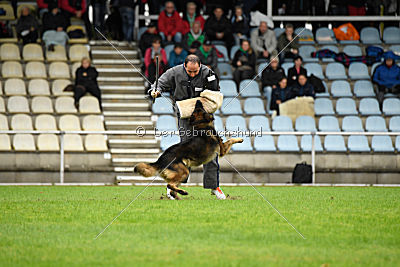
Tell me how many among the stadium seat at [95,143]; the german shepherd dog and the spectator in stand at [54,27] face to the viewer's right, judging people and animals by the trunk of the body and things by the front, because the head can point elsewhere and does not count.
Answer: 1

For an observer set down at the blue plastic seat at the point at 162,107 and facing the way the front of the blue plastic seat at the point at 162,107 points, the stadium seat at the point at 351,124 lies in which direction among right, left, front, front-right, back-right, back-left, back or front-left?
left

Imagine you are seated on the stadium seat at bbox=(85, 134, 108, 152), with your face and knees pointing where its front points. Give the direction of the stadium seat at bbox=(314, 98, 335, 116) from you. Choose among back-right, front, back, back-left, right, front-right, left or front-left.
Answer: left

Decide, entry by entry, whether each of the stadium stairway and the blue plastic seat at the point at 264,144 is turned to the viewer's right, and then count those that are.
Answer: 0

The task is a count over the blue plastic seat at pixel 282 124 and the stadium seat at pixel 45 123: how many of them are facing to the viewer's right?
0

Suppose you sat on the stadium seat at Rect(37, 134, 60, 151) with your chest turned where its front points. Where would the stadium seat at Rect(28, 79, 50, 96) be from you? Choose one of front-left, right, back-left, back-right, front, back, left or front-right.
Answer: back

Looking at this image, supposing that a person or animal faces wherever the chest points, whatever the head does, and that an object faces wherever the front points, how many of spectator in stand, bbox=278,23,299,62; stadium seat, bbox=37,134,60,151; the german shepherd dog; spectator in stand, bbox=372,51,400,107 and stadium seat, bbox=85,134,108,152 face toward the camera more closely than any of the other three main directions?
4

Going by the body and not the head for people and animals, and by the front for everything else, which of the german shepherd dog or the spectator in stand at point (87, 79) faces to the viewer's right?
the german shepherd dog

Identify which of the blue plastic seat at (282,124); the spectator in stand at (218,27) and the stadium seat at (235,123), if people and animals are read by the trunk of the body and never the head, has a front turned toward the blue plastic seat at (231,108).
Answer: the spectator in stand

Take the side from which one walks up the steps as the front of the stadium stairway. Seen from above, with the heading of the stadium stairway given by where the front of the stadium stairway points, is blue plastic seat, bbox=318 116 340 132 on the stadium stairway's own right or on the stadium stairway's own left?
on the stadium stairway's own left

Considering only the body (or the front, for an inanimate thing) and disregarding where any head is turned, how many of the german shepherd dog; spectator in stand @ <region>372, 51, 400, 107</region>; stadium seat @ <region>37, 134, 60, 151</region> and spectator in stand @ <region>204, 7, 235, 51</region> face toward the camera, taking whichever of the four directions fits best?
3

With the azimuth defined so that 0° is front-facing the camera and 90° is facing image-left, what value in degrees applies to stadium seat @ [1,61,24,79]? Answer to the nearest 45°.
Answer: approximately 0°

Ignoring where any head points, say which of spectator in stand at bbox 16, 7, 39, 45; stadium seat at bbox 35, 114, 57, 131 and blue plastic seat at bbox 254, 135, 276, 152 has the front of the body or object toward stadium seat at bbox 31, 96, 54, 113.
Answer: the spectator in stand

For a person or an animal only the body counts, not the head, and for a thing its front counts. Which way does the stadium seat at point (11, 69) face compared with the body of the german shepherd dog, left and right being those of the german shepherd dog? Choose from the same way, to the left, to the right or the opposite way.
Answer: to the right
